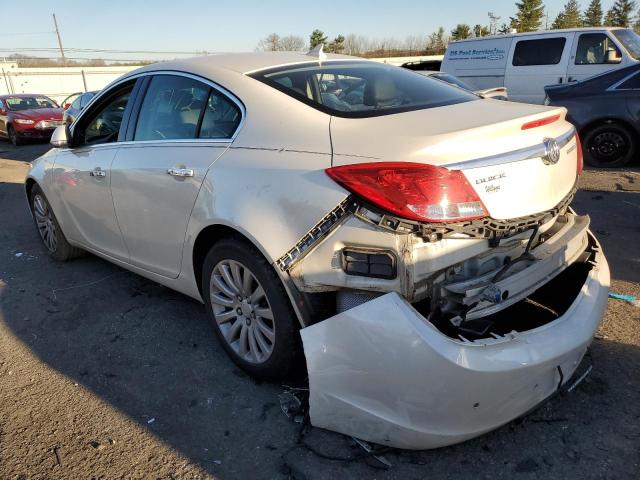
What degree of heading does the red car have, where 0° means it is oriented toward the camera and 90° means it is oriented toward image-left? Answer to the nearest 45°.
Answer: approximately 315°

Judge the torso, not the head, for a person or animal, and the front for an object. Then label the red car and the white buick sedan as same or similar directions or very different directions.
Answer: very different directions

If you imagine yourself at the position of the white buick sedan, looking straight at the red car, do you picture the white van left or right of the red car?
right

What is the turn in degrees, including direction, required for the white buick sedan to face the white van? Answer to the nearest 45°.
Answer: approximately 90° to its right

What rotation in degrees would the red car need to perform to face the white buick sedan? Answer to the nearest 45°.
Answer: approximately 45° to its right

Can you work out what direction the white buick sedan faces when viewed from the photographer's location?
facing away from the viewer and to the left of the viewer

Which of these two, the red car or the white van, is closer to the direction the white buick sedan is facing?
the red car

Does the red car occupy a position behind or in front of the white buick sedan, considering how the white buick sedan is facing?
in front

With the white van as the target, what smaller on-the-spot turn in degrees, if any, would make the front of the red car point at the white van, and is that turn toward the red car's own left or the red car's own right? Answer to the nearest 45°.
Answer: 0° — it already faces it
